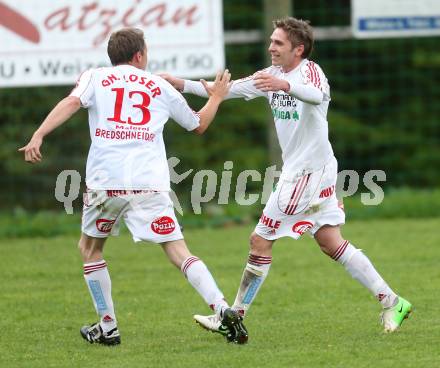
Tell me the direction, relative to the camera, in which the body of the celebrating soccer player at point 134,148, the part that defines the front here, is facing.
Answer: away from the camera

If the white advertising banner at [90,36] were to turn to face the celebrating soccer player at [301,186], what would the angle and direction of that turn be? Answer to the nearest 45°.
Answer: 0° — it already faces them

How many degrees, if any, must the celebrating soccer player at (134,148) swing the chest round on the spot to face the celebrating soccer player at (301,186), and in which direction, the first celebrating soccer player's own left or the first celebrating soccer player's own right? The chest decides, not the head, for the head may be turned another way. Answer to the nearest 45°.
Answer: approximately 90° to the first celebrating soccer player's own right

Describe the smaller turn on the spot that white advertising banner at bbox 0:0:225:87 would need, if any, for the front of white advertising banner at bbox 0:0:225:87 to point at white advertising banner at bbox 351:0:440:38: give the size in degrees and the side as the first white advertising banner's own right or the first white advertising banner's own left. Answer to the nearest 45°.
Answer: approximately 90° to the first white advertising banner's own left

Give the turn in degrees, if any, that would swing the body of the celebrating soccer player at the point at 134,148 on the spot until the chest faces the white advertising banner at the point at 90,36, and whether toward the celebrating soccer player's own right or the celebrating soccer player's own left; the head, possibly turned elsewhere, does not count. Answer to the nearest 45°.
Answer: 0° — they already face it

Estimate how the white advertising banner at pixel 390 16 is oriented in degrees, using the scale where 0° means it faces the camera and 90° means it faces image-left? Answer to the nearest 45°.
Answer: approximately 0°

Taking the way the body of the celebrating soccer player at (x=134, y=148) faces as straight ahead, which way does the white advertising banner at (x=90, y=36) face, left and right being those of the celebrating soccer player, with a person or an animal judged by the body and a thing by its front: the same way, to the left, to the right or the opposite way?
the opposite way

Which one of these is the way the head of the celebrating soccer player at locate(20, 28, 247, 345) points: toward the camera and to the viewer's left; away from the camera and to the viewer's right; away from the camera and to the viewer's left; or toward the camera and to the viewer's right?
away from the camera and to the viewer's right

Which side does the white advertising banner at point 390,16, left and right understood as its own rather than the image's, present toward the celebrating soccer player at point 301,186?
front

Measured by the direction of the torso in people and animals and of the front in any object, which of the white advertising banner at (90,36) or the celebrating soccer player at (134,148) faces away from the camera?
the celebrating soccer player

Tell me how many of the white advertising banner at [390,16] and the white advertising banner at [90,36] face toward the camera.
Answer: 2

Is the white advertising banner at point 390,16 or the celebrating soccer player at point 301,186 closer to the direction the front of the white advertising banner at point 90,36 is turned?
the celebrating soccer player
